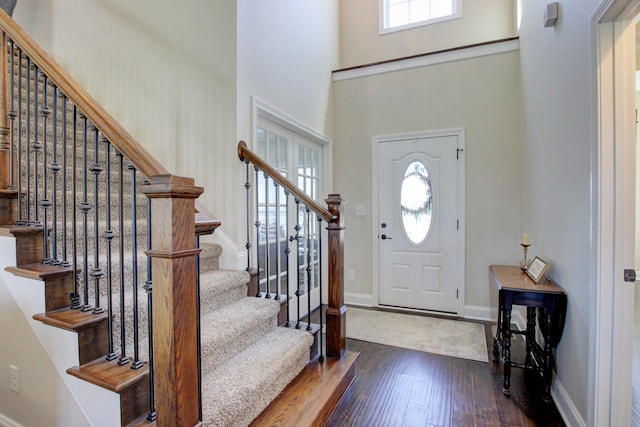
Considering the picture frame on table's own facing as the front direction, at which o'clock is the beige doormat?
The beige doormat is roughly at 2 o'clock from the picture frame on table.

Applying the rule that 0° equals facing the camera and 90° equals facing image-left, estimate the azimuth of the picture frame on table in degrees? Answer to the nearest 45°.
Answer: approximately 45°

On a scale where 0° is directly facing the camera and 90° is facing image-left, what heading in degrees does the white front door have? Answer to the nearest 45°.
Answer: approximately 0°

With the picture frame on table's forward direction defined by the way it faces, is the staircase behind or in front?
in front

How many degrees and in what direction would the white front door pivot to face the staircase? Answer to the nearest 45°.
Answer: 0° — it already faces it

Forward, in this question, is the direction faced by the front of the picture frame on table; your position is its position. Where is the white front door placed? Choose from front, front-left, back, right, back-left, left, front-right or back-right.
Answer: right

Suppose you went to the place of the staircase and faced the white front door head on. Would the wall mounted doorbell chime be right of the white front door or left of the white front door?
right
